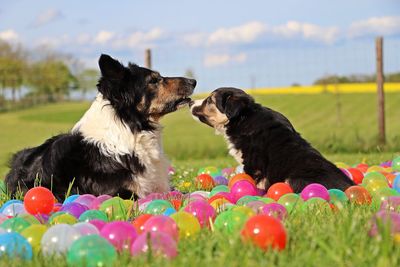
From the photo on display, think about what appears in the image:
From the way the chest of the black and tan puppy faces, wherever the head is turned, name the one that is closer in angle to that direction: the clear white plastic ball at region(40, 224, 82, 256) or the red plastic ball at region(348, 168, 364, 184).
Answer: the clear white plastic ball

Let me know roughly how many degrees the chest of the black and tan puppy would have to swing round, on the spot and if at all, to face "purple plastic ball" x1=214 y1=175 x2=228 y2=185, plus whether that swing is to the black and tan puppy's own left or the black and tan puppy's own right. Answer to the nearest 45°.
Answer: approximately 45° to the black and tan puppy's own right

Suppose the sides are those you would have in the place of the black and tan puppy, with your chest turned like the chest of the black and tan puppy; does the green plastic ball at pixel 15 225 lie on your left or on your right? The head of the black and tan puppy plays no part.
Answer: on your left

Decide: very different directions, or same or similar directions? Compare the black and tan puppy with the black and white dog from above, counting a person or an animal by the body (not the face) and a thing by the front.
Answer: very different directions

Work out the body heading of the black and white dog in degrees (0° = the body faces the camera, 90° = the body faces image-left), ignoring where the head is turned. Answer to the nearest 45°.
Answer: approximately 270°

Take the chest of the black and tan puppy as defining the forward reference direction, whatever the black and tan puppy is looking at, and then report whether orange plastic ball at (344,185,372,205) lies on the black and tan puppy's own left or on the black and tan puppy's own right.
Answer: on the black and tan puppy's own left

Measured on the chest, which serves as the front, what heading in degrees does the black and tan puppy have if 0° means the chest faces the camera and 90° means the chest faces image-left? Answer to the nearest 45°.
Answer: approximately 90°

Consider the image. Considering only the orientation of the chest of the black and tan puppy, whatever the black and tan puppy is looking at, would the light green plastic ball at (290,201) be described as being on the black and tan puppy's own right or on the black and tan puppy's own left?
on the black and tan puppy's own left
